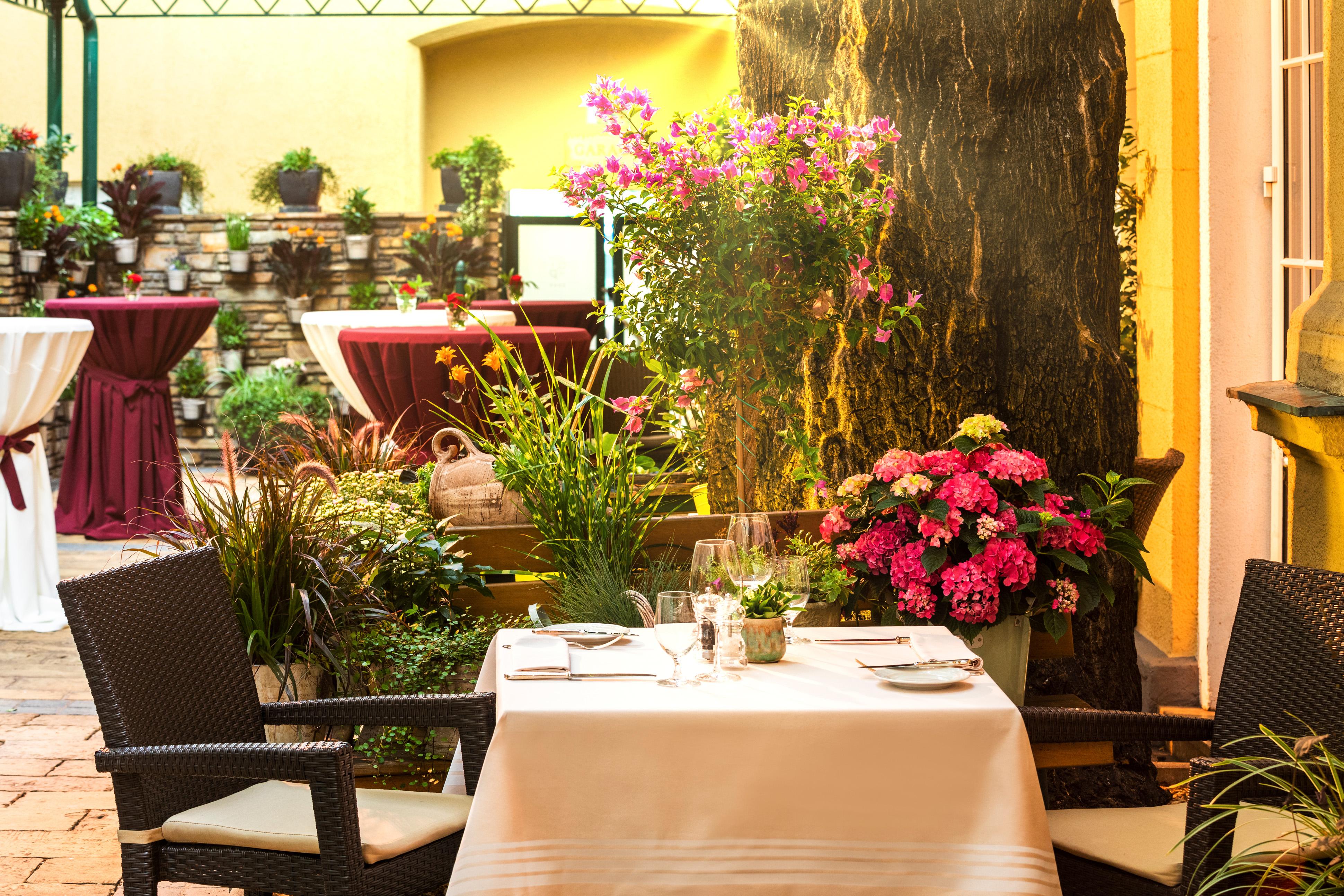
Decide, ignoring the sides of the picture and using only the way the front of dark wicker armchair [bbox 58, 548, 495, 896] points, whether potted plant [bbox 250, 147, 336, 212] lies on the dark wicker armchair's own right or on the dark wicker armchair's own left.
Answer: on the dark wicker armchair's own left

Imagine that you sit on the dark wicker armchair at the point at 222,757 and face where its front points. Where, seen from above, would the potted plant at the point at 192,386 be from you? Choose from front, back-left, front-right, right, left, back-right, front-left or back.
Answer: back-left

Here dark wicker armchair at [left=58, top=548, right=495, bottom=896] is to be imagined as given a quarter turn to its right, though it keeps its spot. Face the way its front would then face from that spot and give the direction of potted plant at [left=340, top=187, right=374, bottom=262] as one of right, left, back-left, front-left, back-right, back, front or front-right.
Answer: back-right

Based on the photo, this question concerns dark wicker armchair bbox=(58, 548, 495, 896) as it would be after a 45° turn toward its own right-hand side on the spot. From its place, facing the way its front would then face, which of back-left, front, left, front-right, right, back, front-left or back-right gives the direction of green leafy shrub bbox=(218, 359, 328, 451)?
back

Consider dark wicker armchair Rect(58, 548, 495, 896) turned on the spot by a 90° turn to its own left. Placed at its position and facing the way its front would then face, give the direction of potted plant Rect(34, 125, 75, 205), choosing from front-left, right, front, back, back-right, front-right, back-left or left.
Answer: front-left

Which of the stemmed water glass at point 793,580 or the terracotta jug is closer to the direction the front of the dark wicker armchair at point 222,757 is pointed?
the stemmed water glass

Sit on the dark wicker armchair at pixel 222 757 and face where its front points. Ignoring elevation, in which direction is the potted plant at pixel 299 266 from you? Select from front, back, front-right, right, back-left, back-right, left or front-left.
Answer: back-left

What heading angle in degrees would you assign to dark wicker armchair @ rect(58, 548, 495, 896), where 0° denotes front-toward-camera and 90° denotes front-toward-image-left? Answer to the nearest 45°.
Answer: approximately 315°

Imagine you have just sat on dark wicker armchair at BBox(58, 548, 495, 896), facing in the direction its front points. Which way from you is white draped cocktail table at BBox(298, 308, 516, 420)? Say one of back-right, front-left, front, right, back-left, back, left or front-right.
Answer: back-left

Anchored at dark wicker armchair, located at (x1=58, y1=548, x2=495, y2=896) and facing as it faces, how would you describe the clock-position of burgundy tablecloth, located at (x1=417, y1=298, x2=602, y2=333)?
The burgundy tablecloth is roughly at 8 o'clock from the dark wicker armchair.

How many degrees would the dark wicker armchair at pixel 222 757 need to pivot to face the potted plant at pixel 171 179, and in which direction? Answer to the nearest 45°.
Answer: approximately 135° to its left

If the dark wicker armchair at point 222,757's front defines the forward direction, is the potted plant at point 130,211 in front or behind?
behind

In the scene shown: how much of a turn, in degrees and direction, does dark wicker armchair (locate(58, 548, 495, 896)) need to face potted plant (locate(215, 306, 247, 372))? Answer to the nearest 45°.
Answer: approximately 135° to its left

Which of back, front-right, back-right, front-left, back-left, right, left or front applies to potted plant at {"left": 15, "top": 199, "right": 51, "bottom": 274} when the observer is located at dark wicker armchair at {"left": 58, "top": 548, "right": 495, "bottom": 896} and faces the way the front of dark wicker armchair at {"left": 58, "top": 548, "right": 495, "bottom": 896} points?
back-left

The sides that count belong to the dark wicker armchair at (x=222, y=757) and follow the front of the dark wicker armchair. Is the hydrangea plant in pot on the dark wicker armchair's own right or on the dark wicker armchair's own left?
on the dark wicker armchair's own left
